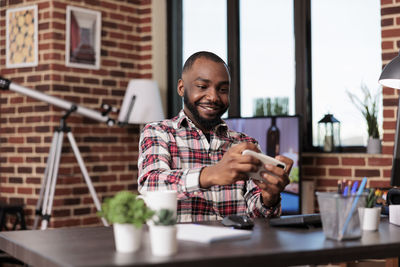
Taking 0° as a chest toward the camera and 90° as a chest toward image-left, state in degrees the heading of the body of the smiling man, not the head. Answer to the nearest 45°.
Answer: approximately 315°

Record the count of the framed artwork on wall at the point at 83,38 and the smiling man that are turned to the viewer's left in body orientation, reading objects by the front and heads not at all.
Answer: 0

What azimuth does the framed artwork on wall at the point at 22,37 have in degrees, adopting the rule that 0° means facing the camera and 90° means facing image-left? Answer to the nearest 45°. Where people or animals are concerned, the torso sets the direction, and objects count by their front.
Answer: approximately 45°

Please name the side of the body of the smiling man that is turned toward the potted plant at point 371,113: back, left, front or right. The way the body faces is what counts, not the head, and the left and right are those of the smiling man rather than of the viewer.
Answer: left

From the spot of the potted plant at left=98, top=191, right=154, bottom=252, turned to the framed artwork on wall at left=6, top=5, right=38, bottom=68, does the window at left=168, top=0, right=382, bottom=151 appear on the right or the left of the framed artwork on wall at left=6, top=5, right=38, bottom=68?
right

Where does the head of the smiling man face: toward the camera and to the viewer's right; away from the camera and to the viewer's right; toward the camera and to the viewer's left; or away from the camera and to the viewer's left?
toward the camera and to the viewer's right

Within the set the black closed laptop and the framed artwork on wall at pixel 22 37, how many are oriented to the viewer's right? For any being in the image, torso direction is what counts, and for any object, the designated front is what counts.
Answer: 0

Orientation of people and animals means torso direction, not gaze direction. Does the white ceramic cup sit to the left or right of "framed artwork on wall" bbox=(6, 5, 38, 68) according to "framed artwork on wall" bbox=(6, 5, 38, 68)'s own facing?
on its left
